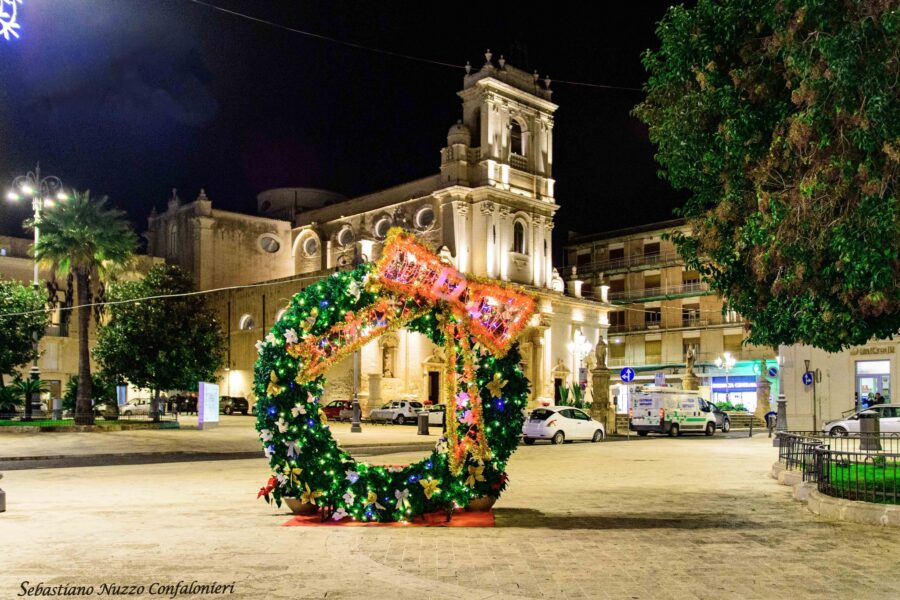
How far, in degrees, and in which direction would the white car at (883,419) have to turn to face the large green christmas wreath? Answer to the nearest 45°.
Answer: approximately 90° to its left

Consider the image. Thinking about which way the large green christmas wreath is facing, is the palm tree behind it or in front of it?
behind

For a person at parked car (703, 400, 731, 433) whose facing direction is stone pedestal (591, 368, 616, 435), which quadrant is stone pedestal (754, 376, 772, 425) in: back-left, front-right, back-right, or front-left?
back-right

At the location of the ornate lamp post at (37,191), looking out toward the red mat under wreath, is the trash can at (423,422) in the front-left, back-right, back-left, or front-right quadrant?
front-left

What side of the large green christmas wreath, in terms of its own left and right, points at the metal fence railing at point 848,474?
left

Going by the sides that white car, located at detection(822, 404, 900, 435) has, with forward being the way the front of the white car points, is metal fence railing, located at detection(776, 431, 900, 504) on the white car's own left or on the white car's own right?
on the white car's own left

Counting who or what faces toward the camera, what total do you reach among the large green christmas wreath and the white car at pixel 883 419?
1

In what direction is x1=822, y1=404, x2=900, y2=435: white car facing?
to the viewer's left

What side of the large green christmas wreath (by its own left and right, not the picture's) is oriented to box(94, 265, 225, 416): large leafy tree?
back

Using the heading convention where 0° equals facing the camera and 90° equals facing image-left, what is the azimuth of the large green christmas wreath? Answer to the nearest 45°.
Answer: approximately 0°
